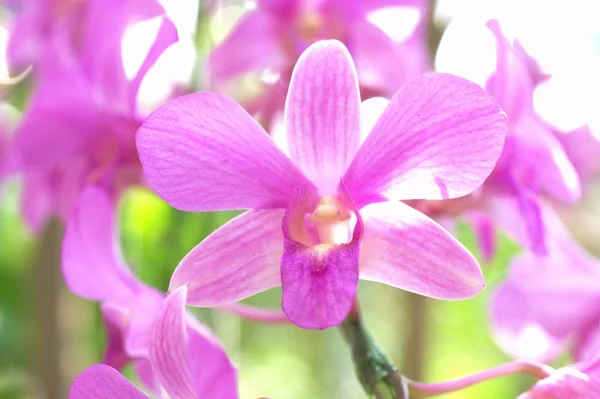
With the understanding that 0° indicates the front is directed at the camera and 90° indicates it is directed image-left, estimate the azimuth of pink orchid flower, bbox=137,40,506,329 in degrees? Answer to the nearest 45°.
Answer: approximately 0°
